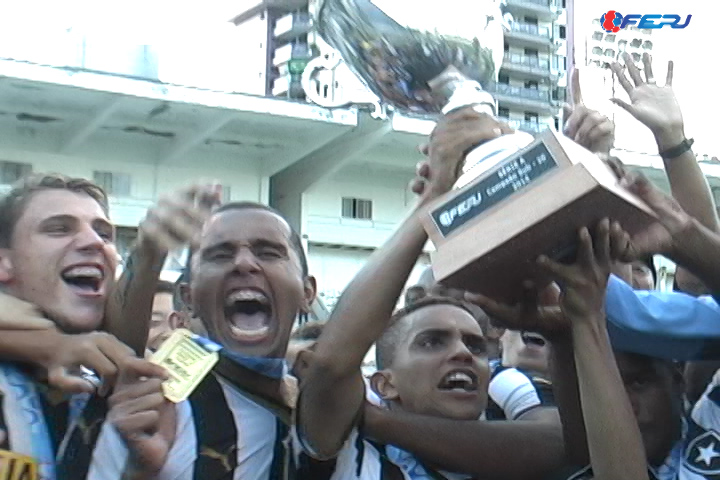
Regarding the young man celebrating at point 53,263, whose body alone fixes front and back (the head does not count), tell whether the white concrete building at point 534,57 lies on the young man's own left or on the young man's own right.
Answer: on the young man's own left

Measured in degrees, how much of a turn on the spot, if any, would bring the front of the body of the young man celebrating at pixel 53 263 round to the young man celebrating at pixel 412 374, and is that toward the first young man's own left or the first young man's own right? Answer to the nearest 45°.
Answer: approximately 45° to the first young man's own left

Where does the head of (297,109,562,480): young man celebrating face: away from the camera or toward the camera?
toward the camera

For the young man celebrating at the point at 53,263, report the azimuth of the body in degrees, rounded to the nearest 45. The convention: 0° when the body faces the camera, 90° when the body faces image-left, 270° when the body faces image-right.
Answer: approximately 315°

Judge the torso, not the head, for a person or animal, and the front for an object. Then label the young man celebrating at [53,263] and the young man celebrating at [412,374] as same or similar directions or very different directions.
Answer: same or similar directions

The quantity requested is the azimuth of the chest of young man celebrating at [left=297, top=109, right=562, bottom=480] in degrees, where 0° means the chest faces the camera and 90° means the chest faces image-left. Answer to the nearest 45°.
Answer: approximately 315°

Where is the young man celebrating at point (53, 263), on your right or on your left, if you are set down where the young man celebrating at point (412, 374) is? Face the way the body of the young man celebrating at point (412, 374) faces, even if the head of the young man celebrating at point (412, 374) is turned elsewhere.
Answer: on your right

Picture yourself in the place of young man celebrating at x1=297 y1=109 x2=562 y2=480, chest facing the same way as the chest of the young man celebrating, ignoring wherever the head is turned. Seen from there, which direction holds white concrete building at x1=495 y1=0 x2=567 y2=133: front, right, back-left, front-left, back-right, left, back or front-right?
back-left

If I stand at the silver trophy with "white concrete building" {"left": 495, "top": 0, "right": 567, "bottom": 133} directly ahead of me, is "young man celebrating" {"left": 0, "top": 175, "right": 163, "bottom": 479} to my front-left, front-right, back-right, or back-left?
back-left

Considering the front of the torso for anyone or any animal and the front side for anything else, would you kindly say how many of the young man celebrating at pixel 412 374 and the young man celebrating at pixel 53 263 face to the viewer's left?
0

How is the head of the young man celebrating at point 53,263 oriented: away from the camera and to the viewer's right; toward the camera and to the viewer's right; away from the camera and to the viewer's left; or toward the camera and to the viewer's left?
toward the camera and to the viewer's right
